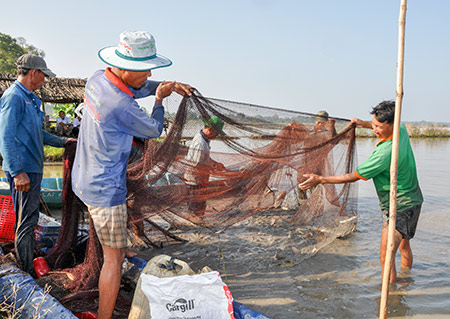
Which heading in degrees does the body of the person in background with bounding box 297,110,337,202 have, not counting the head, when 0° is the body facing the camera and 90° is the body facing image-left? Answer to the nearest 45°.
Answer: approximately 45°

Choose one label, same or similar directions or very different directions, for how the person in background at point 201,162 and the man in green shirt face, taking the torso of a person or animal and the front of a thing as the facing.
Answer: very different directions

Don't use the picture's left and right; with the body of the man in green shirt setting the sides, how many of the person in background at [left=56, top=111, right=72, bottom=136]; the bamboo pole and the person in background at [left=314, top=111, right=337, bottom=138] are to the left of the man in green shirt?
1

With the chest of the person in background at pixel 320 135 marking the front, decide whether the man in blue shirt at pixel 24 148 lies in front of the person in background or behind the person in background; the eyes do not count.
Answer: in front

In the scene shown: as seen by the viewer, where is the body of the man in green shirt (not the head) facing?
to the viewer's left

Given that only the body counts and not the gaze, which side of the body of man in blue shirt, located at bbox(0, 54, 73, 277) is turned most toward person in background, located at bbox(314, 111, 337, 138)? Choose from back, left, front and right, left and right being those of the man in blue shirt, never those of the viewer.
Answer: left

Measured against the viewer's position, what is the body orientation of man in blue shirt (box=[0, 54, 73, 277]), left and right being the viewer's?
facing to the right of the viewer

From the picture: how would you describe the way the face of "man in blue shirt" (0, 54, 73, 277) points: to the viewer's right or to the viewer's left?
to the viewer's right
